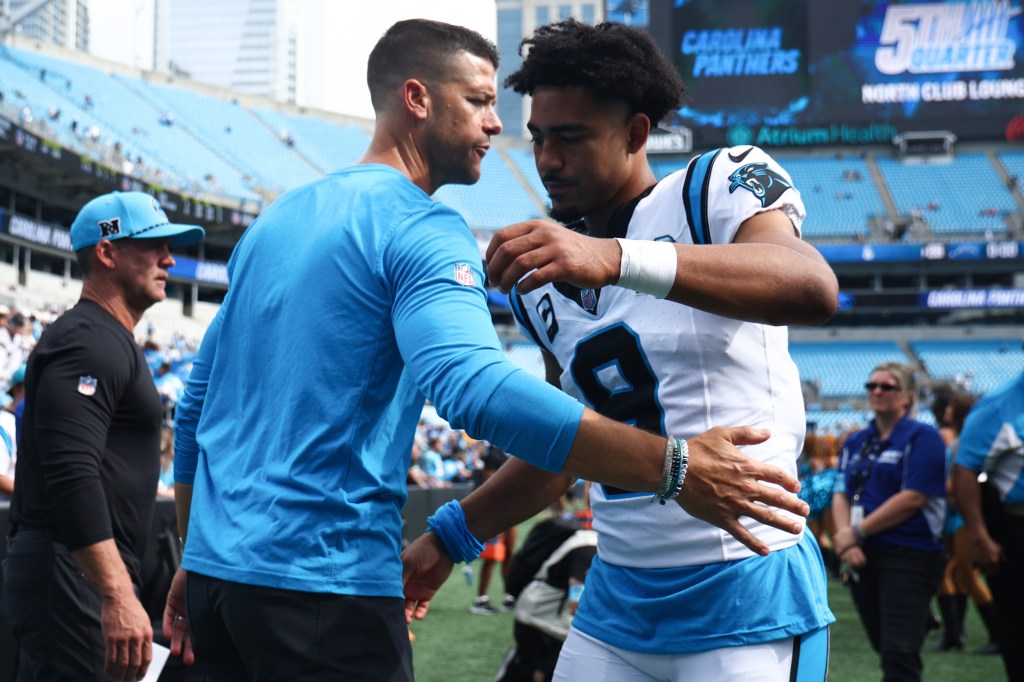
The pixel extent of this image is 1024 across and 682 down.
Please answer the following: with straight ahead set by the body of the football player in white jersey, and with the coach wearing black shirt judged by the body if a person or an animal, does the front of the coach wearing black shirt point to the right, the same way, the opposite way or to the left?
the opposite way

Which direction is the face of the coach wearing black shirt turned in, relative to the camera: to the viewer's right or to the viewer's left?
to the viewer's right

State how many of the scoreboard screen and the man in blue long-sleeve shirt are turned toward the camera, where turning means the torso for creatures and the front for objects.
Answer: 1

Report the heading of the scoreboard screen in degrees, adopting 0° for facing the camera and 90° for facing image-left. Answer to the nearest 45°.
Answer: approximately 0°

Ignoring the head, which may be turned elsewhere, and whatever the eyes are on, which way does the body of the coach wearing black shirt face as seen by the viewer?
to the viewer's right

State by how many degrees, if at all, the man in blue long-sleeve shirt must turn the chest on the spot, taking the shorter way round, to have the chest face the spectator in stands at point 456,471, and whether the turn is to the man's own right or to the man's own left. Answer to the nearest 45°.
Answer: approximately 45° to the man's own left

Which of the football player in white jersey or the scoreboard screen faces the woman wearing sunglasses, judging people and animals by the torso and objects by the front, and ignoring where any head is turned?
the scoreboard screen

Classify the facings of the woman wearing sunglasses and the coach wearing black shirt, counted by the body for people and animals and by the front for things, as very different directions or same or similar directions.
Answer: very different directions

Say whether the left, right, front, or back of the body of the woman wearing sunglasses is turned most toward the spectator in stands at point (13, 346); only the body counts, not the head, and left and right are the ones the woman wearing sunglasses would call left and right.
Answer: right

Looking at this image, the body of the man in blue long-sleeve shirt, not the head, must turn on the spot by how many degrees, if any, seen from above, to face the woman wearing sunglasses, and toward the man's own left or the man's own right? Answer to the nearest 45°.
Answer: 0° — they already face them

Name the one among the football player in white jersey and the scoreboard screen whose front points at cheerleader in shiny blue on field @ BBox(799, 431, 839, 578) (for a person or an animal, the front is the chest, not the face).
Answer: the scoreboard screen
